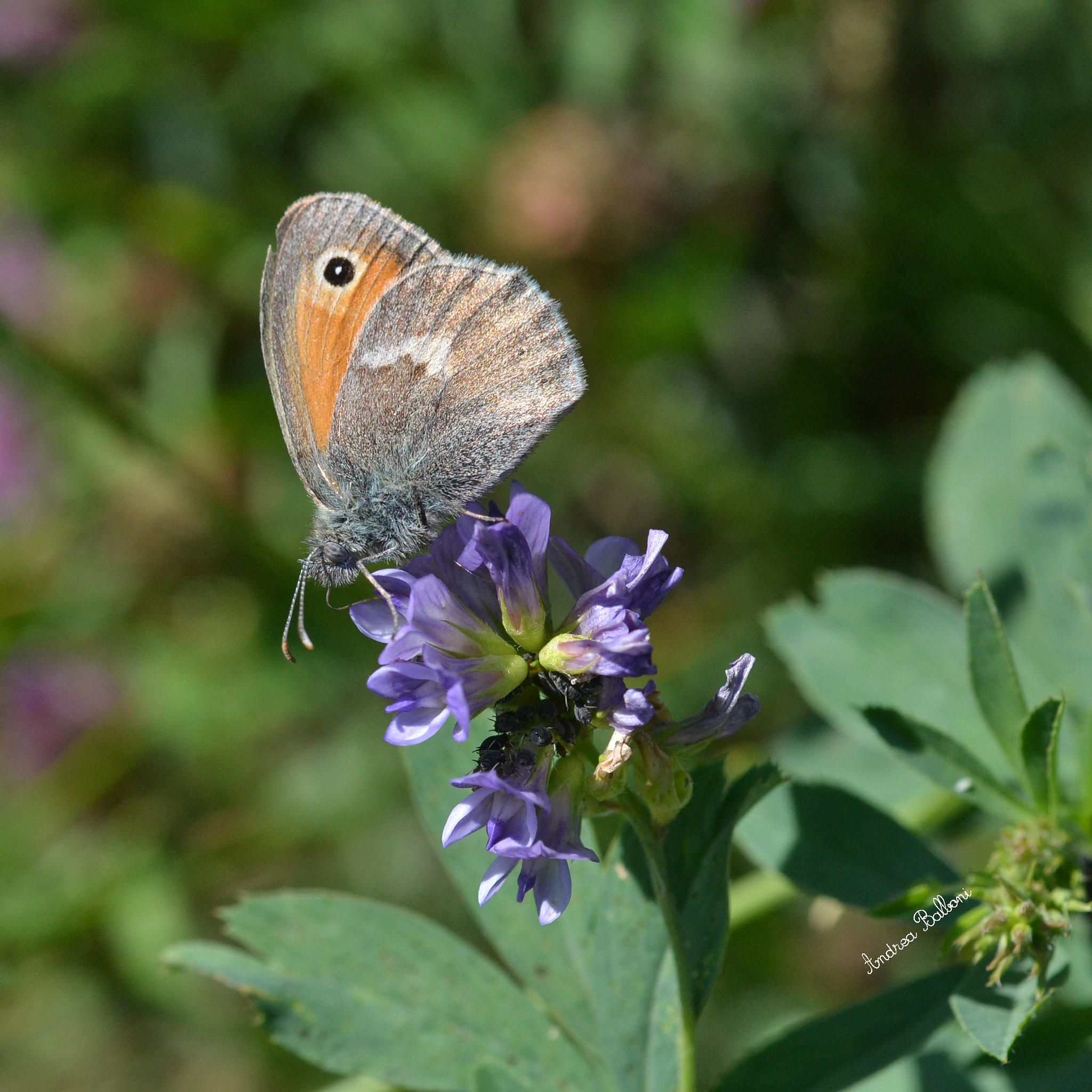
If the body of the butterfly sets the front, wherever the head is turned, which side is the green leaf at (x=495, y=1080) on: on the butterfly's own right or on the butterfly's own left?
on the butterfly's own left

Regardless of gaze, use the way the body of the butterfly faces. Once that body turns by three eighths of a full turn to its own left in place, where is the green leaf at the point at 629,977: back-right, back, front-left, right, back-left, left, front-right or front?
front-left

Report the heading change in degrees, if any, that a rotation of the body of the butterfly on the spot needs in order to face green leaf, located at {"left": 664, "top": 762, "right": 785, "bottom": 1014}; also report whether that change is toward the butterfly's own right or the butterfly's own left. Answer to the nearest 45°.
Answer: approximately 180°

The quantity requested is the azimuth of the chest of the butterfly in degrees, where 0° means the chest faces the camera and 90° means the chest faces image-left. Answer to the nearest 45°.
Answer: approximately 90°

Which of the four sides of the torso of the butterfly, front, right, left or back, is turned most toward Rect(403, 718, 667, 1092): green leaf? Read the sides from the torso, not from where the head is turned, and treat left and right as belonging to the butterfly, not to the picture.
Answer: back

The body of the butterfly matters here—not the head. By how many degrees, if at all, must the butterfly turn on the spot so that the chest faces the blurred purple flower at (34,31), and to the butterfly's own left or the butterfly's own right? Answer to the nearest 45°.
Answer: approximately 90° to the butterfly's own right
